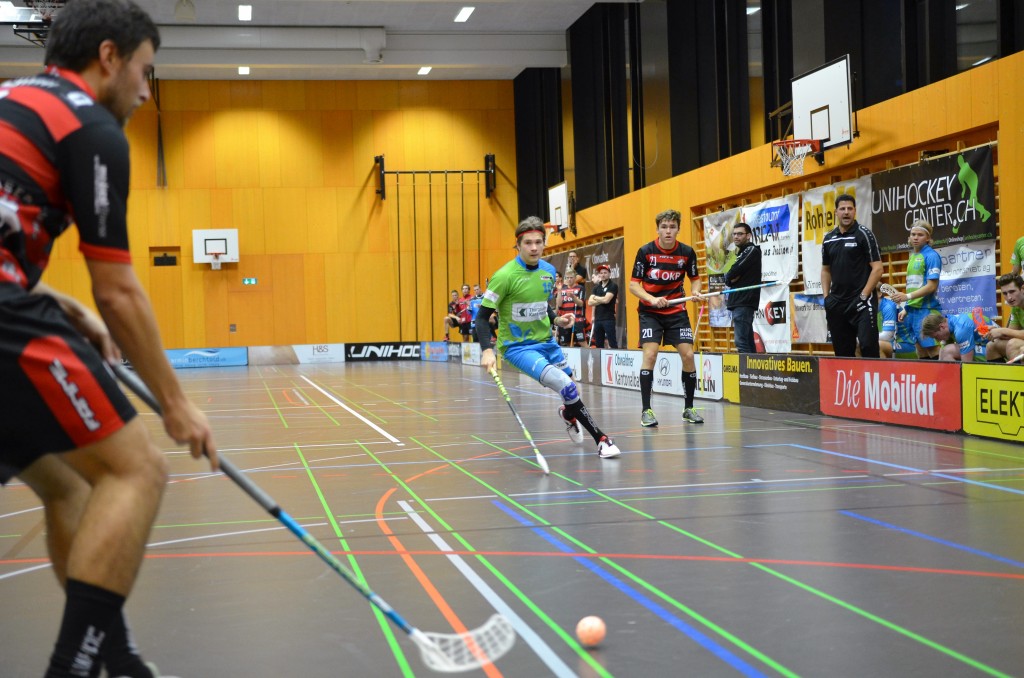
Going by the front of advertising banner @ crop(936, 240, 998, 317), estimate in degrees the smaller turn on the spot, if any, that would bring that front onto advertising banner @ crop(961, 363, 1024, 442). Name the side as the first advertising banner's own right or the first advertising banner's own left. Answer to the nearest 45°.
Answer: approximately 45° to the first advertising banner's own left

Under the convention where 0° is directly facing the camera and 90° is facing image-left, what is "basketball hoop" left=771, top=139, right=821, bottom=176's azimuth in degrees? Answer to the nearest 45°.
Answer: approximately 90°

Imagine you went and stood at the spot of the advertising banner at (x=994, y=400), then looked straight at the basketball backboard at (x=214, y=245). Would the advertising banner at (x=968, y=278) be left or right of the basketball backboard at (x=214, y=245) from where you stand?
right

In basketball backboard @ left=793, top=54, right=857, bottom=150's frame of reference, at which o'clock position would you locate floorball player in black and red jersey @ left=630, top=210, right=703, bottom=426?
The floorball player in black and red jersey is roughly at 11 o'clock from the basketball backboard.

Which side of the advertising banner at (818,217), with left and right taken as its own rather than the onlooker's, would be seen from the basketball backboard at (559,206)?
right

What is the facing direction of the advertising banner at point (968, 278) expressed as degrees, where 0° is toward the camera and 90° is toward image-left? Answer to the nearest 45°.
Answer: approximately 45°

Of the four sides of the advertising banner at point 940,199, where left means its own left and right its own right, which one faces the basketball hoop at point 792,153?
right

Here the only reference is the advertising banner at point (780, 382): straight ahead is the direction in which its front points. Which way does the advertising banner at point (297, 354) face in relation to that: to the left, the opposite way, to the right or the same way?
to the left

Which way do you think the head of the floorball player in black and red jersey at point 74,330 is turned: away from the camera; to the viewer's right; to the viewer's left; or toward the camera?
to the viewer's right

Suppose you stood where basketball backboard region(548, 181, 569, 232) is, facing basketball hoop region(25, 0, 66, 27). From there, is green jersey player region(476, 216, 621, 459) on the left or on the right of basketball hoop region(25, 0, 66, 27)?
left
